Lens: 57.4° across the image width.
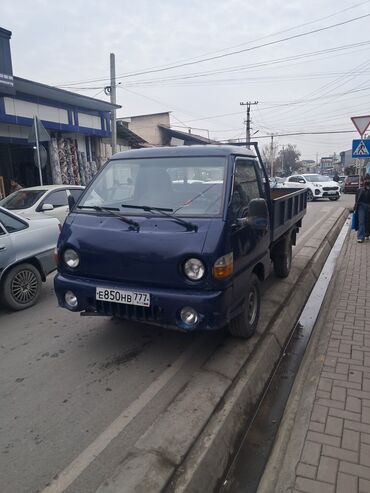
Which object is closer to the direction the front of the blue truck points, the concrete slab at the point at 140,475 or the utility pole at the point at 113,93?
the concrete slab

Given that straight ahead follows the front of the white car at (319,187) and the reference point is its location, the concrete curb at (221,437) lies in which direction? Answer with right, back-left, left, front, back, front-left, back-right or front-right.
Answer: front-right

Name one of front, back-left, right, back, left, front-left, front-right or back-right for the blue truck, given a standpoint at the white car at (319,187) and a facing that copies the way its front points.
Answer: front-right

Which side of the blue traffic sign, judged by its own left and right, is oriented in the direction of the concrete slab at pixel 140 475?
front

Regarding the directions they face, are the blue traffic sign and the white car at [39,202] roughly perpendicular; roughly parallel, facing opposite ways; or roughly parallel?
roughly parallel

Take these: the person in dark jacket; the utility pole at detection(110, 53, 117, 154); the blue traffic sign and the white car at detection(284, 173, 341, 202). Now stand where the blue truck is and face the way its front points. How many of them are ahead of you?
0

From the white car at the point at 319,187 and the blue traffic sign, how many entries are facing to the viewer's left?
0

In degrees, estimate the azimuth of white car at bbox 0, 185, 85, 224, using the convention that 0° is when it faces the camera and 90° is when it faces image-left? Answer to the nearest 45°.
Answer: approximately 45°

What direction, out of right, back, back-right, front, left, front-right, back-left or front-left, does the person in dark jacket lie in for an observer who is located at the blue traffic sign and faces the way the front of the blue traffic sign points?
front

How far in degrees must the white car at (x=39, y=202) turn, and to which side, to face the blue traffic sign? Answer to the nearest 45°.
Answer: approximately 135° to its left

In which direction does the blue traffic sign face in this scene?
toward the camera

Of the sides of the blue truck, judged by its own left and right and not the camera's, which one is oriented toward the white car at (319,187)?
back
